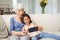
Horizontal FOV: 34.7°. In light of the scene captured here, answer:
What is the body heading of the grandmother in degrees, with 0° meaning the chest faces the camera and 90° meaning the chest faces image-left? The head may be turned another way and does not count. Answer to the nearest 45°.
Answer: approximately 315°
